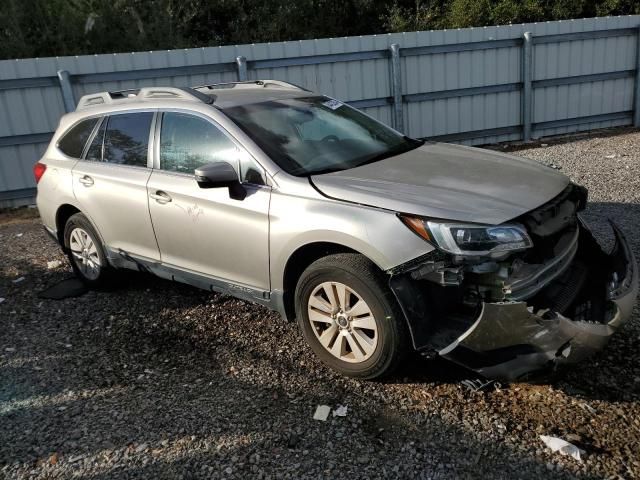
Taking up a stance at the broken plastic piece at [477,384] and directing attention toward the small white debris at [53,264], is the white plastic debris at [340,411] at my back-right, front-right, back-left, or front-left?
front-left

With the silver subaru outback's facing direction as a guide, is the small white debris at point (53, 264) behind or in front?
behind

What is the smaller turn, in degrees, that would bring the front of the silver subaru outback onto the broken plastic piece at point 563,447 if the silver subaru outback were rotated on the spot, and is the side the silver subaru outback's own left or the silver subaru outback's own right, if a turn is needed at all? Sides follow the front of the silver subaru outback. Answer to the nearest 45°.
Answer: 0° — it already faces it

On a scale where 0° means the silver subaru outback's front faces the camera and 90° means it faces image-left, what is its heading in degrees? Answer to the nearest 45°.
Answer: approximately 315°
